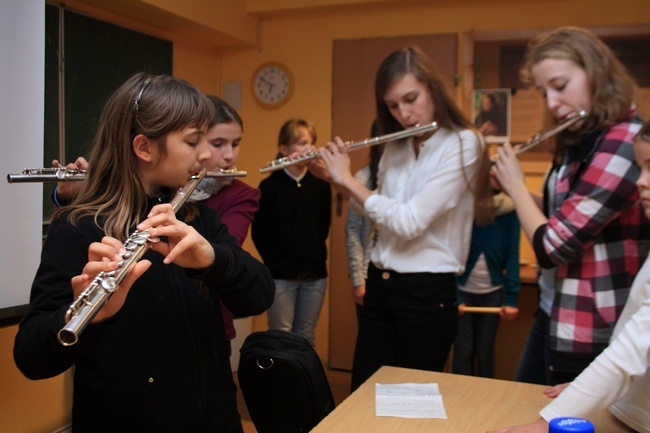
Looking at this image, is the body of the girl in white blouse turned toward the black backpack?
yes

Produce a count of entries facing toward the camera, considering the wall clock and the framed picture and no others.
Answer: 2

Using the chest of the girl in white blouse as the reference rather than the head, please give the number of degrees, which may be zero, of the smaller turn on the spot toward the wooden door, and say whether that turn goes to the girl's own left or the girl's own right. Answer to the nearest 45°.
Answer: approximately 135° to the girl's own right

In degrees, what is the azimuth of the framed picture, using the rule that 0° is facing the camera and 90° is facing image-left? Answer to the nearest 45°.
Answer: approximately 0°

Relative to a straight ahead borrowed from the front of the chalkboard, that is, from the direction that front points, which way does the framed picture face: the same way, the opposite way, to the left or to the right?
to the right

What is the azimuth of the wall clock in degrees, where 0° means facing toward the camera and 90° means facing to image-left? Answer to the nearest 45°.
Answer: approximately 0°

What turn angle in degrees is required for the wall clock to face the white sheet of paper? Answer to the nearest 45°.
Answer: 0° — it already faces it

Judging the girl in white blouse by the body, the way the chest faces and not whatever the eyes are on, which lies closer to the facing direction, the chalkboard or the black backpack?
the black backpack

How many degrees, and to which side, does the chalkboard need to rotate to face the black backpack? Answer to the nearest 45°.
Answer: approximately 45° to its right
